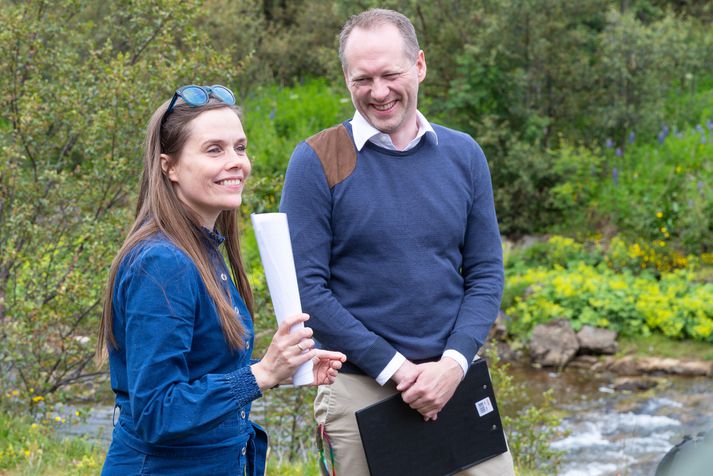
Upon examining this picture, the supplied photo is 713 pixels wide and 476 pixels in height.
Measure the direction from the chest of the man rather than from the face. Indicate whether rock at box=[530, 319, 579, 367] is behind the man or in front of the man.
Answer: behind

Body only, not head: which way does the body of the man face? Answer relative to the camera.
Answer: toward the camera

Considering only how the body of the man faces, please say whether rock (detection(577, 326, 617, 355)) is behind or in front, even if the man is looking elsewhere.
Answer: behind

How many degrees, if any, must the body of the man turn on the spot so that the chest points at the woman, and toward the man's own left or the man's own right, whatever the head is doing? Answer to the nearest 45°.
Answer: approximately 45° to the man's own right

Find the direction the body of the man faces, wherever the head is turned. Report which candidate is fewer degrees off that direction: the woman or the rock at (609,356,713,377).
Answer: the woman

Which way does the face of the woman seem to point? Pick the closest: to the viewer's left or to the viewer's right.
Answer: to the viewer's right

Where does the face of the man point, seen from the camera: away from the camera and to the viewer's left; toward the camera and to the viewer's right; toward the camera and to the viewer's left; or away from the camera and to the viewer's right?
toward the camera and to the viewer's left

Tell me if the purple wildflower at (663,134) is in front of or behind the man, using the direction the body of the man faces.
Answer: behind

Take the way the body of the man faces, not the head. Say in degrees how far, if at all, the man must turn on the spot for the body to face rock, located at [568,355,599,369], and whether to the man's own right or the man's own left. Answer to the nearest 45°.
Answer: approximately 180°
